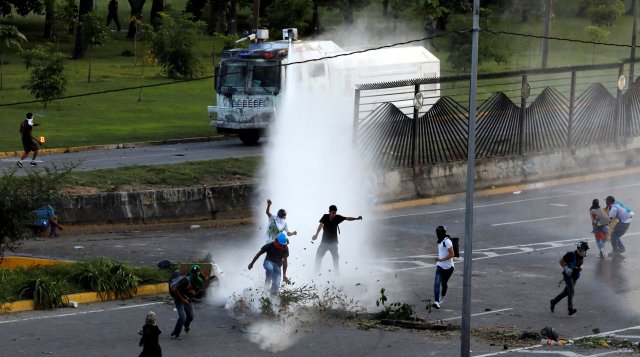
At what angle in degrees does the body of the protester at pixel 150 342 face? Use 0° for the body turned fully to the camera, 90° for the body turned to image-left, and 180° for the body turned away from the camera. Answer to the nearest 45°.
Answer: approximately 180°

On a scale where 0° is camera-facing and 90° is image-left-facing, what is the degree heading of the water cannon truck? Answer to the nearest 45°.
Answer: approximately 45°

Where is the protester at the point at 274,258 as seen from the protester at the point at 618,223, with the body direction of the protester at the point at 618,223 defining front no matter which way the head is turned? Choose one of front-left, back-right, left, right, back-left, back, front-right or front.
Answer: front-left

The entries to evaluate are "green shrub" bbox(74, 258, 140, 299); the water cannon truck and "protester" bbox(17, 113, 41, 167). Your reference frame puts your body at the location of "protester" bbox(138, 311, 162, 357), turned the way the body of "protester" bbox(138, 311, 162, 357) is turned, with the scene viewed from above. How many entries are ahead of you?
3

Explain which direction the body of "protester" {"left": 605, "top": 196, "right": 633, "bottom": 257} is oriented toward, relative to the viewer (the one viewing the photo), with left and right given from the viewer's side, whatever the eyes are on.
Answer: facing to the left of the viewer

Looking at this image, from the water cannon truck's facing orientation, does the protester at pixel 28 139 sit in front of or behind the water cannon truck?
in front

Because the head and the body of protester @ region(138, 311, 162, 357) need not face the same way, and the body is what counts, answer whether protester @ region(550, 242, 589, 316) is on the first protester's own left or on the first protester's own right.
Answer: on the first protester's own right

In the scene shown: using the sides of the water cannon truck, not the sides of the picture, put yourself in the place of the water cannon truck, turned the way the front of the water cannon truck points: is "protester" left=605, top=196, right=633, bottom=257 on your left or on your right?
on your left

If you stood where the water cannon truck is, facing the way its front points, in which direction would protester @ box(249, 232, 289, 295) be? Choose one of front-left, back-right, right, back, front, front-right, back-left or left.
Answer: front-left

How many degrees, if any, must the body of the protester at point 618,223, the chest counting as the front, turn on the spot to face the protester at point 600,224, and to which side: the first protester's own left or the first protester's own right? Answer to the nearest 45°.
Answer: approximately 45° to the first protester's own left
